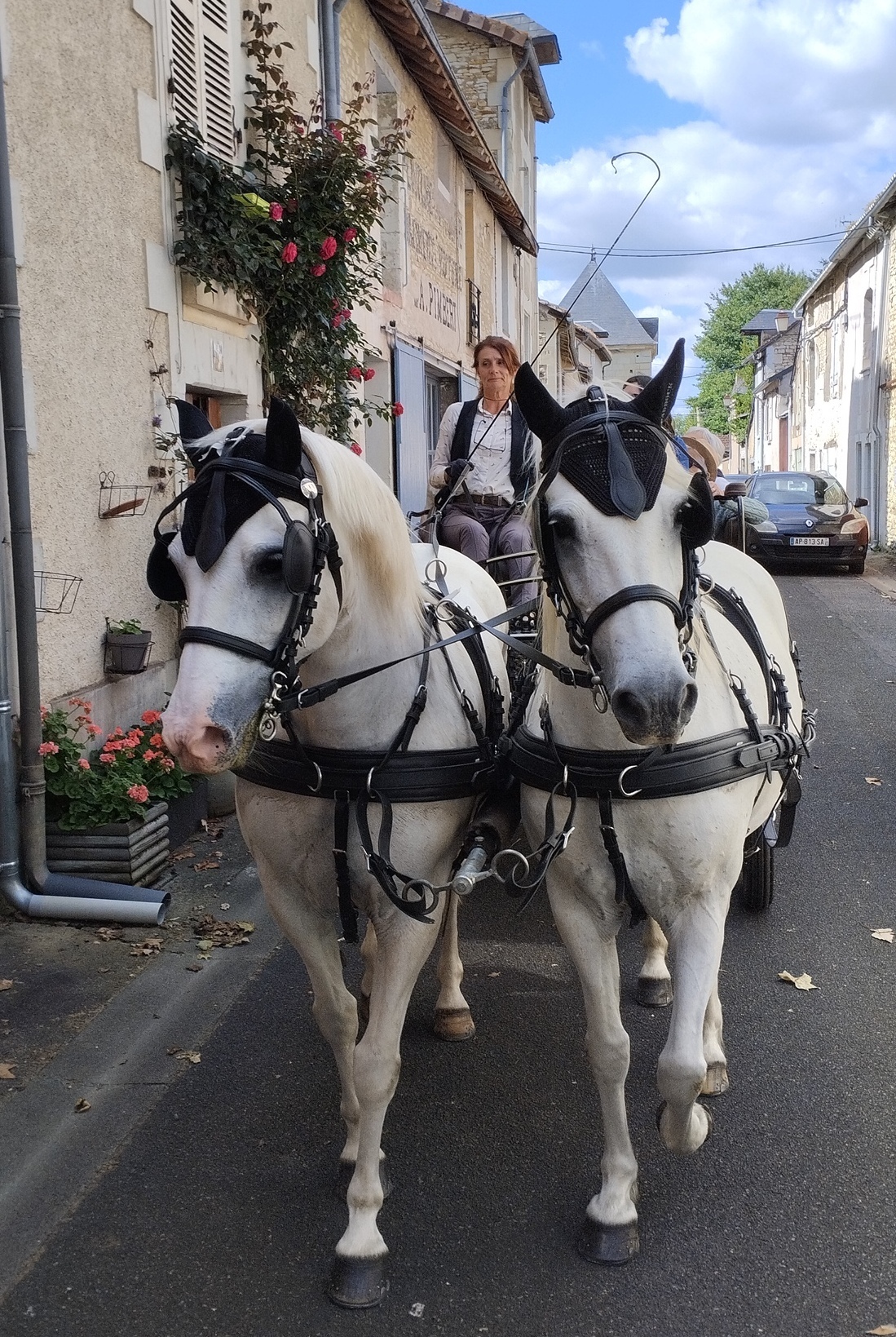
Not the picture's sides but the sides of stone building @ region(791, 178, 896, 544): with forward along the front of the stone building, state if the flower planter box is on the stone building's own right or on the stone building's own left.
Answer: on the stone building's own left

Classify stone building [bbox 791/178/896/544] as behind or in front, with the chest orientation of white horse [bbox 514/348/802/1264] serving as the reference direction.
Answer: behind

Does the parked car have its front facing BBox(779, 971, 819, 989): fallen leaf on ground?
yes

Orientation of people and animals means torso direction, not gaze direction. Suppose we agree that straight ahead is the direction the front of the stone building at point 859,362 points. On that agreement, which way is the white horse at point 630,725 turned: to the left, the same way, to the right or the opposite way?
to the left

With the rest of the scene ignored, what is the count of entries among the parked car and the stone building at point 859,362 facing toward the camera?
1

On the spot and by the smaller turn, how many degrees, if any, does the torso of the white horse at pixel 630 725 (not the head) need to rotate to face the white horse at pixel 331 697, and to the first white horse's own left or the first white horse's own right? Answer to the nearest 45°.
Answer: approximately 90° to the first white horse's own right

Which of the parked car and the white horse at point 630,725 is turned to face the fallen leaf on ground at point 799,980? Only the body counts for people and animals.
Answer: the parked car

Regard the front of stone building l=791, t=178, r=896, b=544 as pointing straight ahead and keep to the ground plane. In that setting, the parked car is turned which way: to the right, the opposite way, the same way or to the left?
to the left

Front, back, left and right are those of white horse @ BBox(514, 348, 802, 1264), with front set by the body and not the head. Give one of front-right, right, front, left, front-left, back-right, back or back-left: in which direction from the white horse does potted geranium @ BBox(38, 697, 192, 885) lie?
back-right

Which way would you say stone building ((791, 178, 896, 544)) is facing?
to the viewer's left
